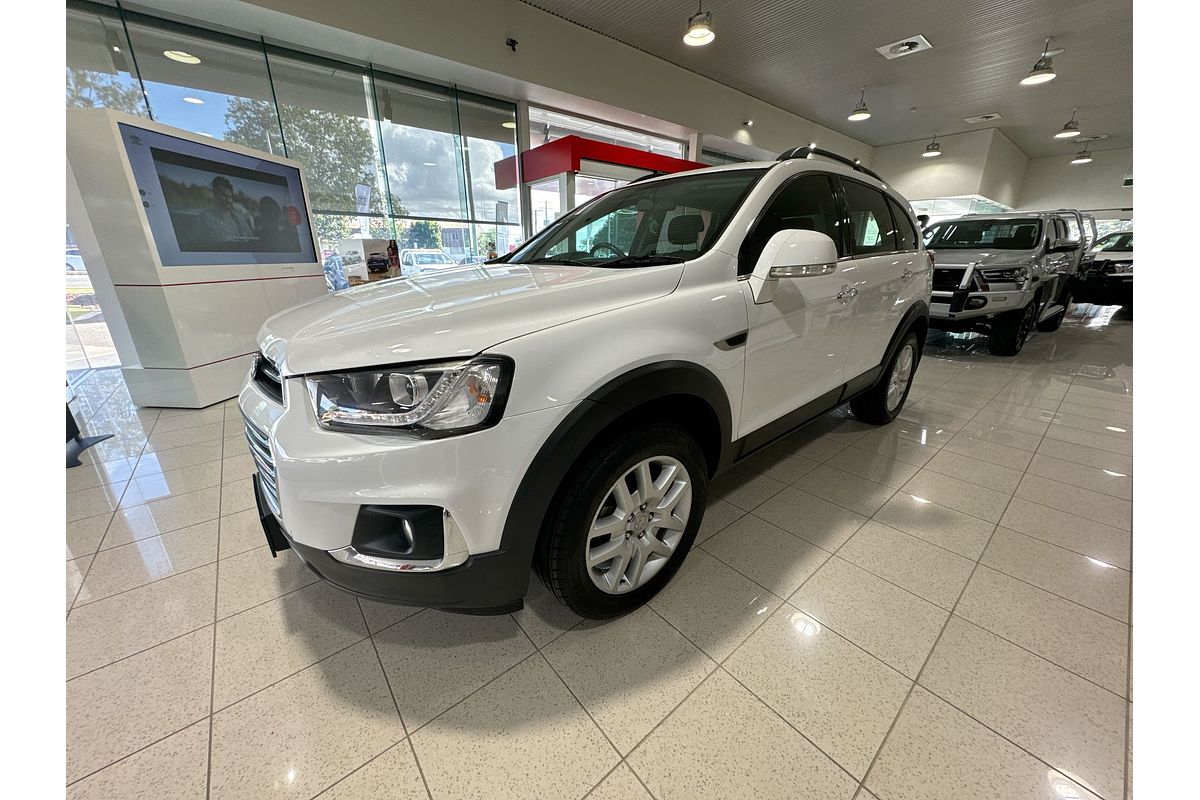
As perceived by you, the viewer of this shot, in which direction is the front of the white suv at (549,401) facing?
facing the viewer and to the left of the viewer

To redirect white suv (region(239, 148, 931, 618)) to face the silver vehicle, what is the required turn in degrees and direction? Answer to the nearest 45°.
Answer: approximately 180°

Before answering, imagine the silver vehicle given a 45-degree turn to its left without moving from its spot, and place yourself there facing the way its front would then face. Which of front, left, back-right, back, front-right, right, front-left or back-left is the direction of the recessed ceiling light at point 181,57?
front-right

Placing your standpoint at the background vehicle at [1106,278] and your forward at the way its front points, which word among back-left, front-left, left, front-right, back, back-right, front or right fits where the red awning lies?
front

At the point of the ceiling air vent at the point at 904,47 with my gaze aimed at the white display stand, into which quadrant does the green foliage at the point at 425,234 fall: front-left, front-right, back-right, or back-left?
front-right

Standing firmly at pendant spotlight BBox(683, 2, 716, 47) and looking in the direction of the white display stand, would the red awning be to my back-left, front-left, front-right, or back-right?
front-right

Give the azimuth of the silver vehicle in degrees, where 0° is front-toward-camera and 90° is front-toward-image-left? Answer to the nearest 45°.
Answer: approximately 45°

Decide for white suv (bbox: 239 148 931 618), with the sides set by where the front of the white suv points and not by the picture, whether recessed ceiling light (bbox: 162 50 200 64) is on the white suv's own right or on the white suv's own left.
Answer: on the white suv's own right

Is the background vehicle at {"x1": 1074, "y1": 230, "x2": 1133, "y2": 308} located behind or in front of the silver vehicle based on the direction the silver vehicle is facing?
behind

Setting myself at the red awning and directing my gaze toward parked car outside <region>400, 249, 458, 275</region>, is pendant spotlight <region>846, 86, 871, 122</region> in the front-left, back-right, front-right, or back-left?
back-right

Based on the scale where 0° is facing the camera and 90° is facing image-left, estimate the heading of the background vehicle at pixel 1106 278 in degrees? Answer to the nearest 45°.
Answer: approximately 45°

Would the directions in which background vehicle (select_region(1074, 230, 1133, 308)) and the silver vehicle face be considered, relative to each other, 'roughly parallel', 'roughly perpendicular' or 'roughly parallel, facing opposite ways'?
roughly parallel

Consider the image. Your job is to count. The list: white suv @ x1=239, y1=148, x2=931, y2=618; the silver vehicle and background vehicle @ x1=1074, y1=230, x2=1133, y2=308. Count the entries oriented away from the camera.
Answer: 0

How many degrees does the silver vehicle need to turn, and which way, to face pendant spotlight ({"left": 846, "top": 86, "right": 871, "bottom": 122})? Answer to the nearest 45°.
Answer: approximately 90° to its right

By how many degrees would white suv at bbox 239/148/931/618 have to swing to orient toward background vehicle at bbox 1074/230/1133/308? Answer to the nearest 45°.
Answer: approximately 180°
